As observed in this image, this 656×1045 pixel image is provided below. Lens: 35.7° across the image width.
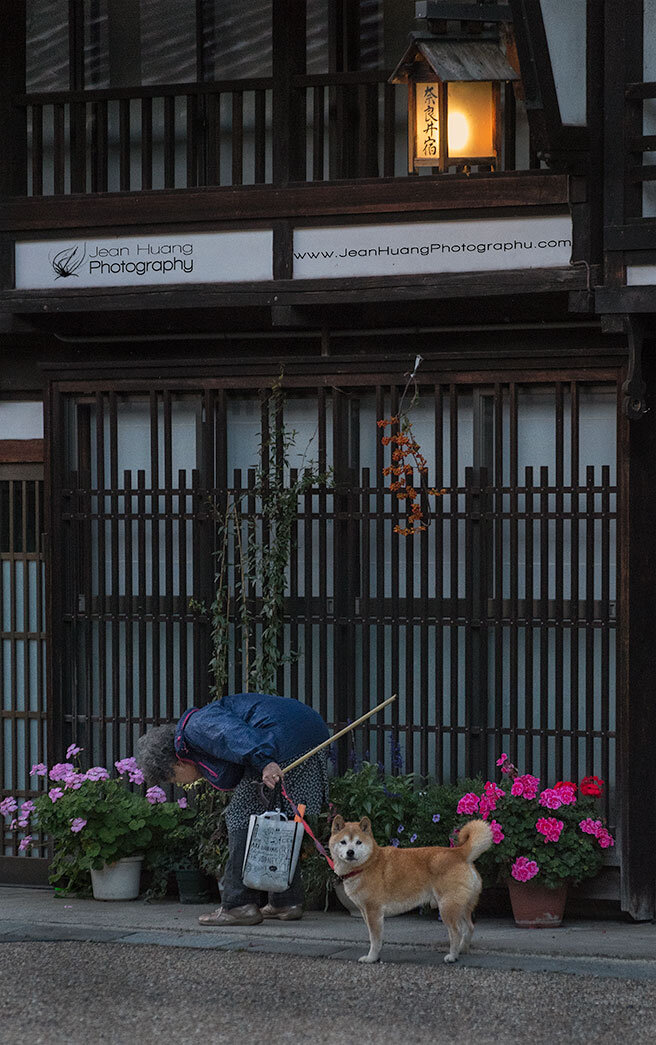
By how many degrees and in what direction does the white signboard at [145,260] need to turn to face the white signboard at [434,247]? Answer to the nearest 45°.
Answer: approximately 90° to its left

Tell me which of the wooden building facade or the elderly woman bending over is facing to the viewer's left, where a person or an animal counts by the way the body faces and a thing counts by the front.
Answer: the elderly woman bending over

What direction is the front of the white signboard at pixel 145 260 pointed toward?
toward the camera

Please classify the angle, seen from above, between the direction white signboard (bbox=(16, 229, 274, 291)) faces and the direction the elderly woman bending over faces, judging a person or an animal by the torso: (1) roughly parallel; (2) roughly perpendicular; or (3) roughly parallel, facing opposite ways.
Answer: roughly perpendicular

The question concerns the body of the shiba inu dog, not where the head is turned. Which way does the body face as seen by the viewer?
to the viewer's left

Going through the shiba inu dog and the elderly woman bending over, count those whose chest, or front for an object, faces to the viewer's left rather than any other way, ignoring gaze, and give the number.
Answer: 2

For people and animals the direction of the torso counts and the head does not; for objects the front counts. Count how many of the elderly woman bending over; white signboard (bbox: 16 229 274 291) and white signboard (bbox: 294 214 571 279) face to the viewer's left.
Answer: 1

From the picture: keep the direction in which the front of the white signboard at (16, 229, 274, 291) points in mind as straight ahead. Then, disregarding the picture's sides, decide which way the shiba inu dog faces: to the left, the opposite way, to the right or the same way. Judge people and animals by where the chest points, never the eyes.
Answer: to the right

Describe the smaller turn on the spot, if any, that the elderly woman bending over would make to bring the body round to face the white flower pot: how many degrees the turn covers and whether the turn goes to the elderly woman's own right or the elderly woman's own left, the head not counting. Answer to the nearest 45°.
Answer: approximately 45° to the elderly woman's own right

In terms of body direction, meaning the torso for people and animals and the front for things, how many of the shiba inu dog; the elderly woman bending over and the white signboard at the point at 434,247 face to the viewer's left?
2

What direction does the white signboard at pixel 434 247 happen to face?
toward the camera

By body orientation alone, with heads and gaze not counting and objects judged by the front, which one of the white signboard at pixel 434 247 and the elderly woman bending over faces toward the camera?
the white signboard

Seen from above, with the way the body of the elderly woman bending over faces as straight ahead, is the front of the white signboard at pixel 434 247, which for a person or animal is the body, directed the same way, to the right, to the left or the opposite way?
to the left

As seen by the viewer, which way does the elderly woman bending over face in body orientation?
to the viewer's left

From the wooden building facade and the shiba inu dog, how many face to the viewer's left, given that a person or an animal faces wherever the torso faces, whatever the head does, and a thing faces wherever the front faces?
1

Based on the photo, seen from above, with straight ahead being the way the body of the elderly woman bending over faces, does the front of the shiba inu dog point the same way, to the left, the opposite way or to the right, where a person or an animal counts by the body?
the same way

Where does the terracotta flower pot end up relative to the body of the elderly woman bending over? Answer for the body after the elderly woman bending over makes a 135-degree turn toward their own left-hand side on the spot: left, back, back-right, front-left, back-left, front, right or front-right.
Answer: front-left

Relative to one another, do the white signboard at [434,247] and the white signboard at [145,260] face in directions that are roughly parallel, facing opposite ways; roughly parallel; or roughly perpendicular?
roughly parallel
